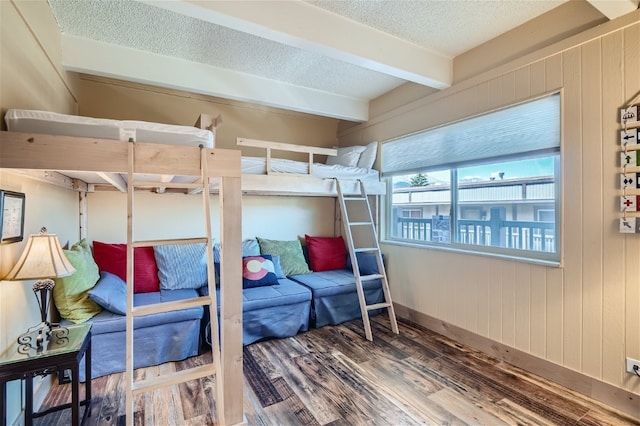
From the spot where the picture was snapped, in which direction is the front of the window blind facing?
facing the viewer and to the left of the viewer

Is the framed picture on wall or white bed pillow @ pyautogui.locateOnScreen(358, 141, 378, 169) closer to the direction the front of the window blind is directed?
the framed picture on wall

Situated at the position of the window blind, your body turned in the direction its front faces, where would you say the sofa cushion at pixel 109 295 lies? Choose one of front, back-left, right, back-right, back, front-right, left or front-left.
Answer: front

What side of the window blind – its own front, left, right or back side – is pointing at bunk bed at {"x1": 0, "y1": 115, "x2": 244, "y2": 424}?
front

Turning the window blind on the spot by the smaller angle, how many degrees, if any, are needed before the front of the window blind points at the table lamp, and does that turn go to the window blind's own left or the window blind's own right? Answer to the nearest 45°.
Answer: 0° — it already faces it

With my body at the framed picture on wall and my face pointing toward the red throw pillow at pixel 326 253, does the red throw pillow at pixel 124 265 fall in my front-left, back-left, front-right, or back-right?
front-left

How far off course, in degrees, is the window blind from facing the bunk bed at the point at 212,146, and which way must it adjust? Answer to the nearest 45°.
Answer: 0° — it already faces it

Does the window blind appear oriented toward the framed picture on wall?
yes

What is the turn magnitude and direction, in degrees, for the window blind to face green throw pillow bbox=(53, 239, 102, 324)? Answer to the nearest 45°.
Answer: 0° — it already faces it

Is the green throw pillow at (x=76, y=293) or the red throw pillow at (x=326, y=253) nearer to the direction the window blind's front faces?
the green throw pillow

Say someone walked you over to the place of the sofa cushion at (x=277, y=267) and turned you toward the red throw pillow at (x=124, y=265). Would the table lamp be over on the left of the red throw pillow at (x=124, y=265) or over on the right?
left

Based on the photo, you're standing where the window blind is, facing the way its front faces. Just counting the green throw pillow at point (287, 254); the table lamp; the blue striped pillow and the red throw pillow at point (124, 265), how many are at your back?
0

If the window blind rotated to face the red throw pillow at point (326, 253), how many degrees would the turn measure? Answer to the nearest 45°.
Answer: approximately 45° to its right

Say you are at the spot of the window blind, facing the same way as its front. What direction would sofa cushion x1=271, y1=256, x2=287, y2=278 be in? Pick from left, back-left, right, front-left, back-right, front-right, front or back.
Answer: front-right

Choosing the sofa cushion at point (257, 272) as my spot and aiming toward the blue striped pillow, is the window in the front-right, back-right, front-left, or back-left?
back-left

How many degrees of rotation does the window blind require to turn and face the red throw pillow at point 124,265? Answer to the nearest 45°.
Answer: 0° — it already faces it

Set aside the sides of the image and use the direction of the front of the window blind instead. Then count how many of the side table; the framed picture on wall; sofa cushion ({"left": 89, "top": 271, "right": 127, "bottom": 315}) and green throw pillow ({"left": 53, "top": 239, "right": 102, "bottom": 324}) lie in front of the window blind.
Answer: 4
